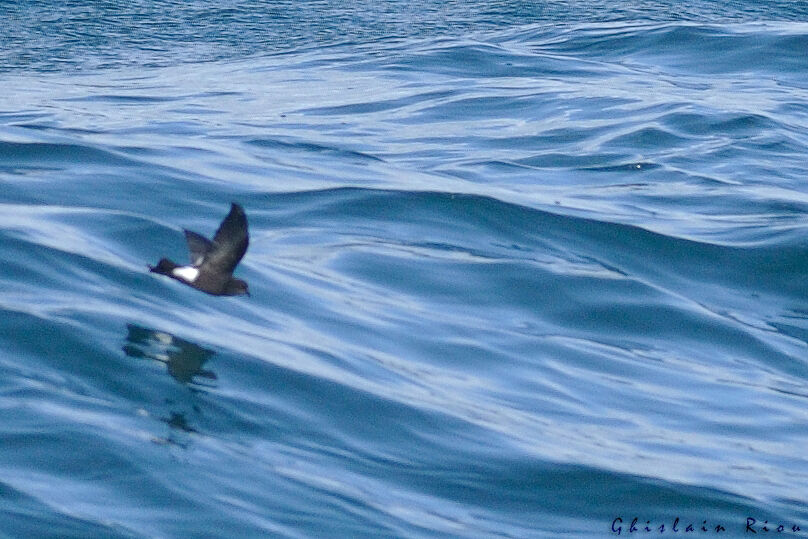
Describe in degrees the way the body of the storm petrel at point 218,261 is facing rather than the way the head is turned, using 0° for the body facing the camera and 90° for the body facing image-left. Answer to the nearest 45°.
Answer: approximately 270°
